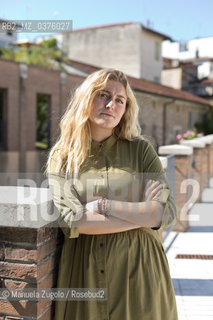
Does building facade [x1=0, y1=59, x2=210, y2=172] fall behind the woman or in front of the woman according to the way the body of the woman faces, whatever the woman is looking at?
behind

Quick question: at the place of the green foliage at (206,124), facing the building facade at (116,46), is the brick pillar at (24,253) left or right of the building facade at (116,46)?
left

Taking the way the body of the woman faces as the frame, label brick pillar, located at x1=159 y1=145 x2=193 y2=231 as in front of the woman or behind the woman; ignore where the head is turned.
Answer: behind

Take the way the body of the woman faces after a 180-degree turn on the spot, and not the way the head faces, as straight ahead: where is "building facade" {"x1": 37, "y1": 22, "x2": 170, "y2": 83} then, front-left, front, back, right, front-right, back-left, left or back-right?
front

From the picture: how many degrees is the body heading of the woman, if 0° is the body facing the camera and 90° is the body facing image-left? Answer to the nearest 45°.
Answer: approximately 0°
